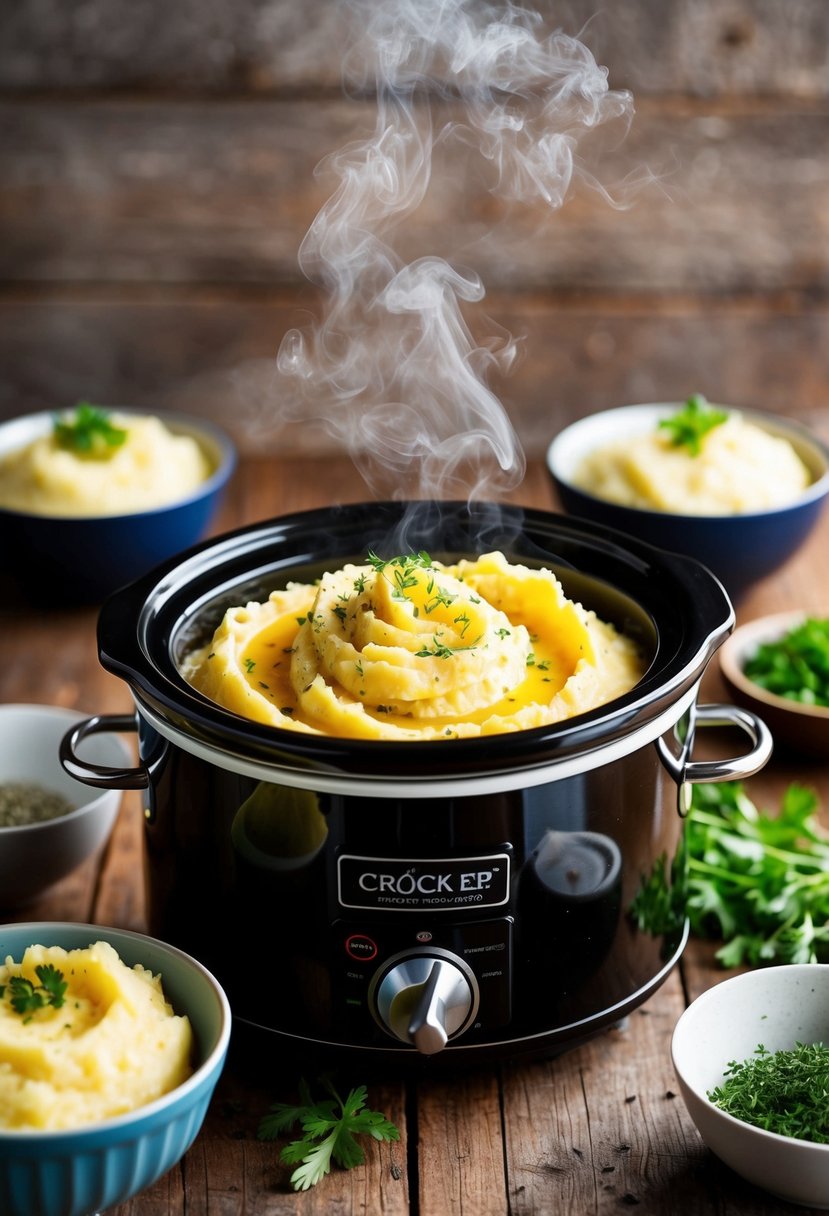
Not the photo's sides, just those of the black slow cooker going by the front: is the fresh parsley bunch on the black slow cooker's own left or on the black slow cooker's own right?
on the black slow cooker's own left

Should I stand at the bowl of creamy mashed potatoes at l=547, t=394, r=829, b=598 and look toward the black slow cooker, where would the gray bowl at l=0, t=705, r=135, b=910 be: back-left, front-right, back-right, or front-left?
front-right

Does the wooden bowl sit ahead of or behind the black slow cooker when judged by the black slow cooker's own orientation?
behind

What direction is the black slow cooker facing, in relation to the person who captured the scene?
facing the viewer

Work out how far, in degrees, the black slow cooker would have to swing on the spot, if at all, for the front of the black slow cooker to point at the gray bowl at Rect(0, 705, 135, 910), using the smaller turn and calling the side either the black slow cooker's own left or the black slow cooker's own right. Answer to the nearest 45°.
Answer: approximately 135° to the black slow cooker's own right

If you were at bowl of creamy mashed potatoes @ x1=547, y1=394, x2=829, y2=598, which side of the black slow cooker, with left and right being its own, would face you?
back

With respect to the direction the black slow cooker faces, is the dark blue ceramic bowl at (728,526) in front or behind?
behind
